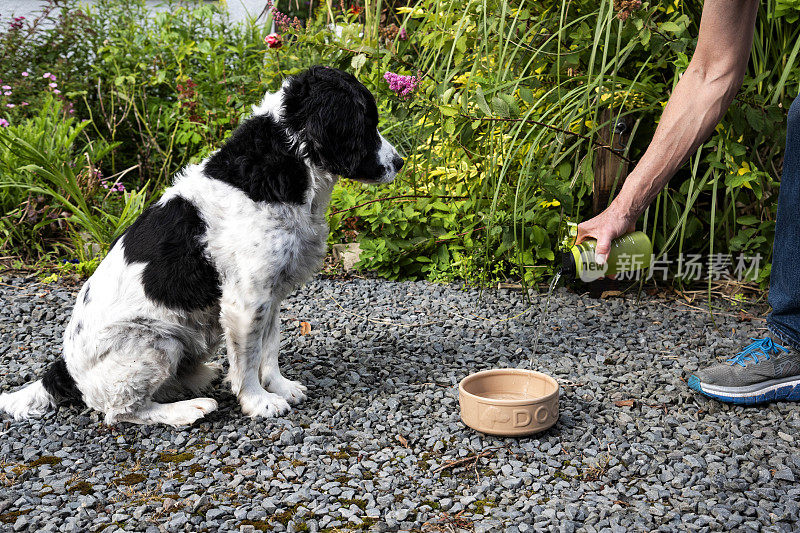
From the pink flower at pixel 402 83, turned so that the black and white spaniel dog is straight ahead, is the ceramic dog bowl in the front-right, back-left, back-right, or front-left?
front-left

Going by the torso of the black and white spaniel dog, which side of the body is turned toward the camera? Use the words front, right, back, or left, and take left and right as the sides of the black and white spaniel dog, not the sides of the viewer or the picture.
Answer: right

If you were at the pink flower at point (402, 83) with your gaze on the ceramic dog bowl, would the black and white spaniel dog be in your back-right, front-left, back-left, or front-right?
front-right

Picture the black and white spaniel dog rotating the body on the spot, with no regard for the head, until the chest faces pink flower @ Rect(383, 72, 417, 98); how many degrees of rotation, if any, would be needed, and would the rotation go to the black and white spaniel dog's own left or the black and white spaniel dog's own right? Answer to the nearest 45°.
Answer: approximately 45° to the black and white spaniel dog's own left

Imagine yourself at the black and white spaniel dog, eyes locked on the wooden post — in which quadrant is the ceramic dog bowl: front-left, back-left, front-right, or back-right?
front-right

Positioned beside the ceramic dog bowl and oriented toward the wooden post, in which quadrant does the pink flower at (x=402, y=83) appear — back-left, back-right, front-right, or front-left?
front-left

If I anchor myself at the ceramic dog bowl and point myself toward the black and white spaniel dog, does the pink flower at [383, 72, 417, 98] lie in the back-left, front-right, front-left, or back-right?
front-right

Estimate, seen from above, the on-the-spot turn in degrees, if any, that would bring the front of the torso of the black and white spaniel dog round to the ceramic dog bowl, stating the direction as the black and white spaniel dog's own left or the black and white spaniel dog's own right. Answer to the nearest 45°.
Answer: approximately 45° to the black and white spaniel dog's own right

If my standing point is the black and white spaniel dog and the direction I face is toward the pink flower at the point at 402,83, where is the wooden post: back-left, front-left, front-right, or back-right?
front-right

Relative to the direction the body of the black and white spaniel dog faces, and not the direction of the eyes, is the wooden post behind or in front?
in front
